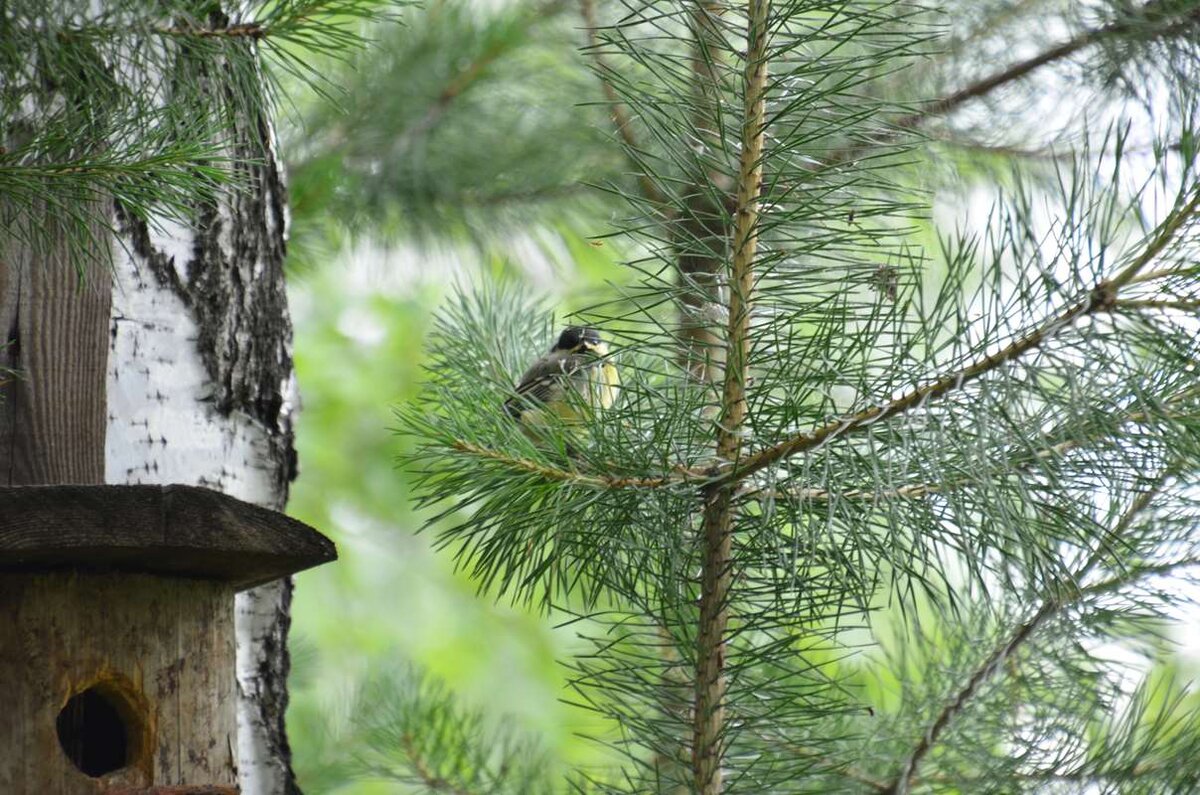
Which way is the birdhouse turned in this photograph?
toward the camera

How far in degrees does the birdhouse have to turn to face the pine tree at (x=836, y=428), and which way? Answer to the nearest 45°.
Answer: approximately 45° to its left

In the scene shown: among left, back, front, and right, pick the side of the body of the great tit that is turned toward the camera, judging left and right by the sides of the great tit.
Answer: right

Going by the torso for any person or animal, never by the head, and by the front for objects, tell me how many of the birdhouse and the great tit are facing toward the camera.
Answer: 1

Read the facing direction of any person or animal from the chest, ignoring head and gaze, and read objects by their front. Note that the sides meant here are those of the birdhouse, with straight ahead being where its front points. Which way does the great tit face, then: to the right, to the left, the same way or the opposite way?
to the left

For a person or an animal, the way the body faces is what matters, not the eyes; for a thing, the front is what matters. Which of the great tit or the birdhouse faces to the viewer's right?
the great tit

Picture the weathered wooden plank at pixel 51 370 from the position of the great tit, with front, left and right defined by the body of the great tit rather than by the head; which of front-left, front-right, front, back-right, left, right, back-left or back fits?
back
